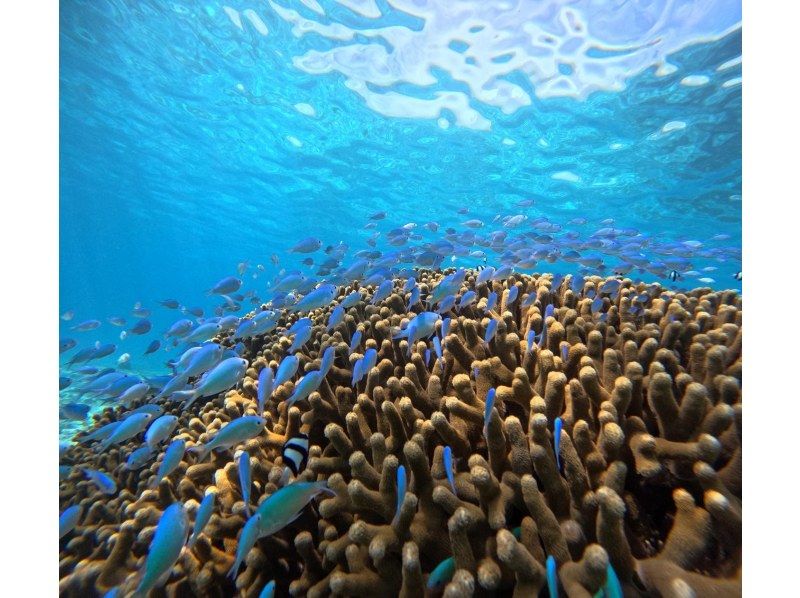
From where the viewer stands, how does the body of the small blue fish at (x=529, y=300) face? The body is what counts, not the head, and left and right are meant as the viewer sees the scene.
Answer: facing to the right of the viewer

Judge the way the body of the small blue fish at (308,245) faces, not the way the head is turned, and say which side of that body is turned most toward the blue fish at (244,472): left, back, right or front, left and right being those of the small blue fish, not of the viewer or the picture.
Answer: right

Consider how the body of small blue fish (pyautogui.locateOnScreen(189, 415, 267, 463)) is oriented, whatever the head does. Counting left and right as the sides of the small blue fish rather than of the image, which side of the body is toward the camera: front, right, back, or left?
right

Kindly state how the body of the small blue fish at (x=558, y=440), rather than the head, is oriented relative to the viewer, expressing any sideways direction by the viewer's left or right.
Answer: facing away from the viewer

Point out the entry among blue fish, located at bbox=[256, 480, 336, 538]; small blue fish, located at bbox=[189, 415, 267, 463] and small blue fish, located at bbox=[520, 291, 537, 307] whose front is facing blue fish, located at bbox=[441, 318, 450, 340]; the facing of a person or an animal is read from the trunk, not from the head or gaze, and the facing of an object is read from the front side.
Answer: small blue fish, located at bbox=[189, 415, 267, 463]

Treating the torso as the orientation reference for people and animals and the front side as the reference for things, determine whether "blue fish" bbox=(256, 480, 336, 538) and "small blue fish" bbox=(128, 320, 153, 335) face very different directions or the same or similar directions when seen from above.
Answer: very different directions
